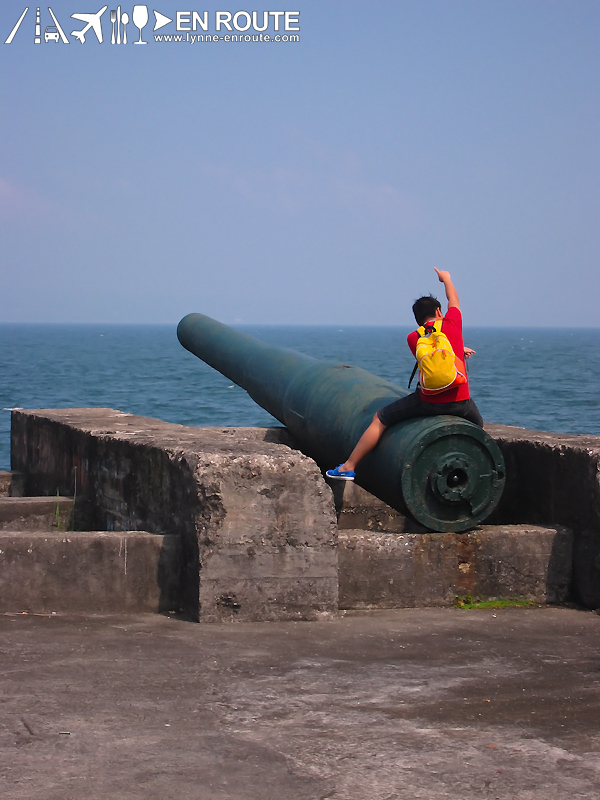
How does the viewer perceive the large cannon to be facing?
facing away from the viewer and to the left of the viewer
